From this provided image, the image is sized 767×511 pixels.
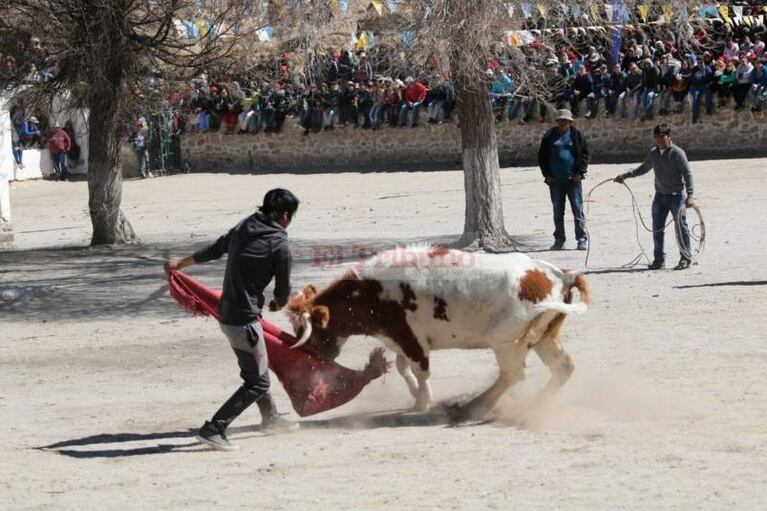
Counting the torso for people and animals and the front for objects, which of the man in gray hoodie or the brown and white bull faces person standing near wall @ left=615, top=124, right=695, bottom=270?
the man in gray hoodie

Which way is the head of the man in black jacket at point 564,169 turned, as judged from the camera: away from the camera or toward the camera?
toward the camera

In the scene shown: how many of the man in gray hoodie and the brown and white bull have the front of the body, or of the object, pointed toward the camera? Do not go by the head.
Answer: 0

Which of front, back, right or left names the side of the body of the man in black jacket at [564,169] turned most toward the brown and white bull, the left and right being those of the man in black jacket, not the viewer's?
front

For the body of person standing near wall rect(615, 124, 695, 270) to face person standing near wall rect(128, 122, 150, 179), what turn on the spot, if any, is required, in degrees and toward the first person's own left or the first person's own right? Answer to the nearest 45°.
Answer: approximately 90° to the first person's own right

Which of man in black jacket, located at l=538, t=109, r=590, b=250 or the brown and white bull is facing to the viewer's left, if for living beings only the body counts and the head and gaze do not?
the brown and white bull

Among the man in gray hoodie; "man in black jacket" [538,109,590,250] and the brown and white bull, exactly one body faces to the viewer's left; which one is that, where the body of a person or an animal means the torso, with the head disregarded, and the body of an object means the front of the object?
the brown and white bull

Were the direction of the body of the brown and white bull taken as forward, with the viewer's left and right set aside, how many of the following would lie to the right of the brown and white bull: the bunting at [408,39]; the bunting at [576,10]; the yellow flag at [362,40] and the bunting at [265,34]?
4

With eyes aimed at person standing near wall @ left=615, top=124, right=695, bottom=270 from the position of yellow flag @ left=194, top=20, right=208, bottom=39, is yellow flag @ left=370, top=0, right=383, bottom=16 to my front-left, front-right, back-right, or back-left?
front-left

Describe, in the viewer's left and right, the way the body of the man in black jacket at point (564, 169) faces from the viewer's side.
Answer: facing the viewer

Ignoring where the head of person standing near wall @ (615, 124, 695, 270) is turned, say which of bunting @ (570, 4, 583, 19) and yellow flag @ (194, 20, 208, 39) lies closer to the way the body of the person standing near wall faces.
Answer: the yellow flag

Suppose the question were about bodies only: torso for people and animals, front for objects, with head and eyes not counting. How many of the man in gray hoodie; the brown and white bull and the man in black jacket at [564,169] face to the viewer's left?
1

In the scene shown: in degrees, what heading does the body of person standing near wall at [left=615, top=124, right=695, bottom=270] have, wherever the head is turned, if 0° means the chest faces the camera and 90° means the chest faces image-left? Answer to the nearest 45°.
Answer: approximately 45°

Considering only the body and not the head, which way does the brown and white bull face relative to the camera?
to the viewer's left

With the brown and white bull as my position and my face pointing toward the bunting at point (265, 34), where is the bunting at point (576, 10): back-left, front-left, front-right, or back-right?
front-right
